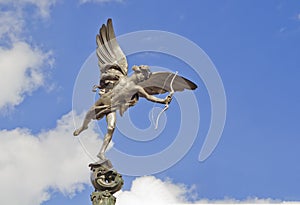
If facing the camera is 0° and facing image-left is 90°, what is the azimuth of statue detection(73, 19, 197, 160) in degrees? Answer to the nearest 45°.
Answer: approximately 315°
